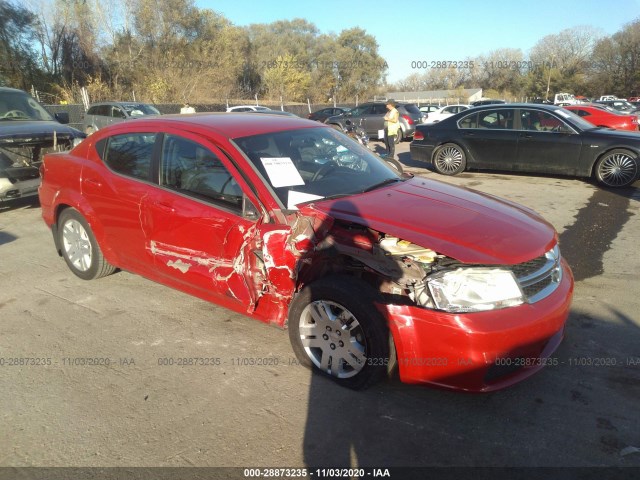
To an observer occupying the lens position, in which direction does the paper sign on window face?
facing the viewer and to the right of the viewer

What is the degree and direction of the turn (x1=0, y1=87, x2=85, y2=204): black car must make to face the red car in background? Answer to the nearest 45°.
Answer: approximately 45° to its left

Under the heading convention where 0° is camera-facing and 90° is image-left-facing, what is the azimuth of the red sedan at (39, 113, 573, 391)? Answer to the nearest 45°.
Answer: approximately 315°

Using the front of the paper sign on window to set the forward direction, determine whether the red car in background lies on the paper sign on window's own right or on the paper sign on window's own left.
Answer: on the paper sign on window's own left

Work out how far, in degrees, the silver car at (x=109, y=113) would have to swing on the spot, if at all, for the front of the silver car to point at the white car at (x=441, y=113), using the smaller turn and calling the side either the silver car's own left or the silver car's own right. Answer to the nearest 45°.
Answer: approximately 45° to the silver car's own left

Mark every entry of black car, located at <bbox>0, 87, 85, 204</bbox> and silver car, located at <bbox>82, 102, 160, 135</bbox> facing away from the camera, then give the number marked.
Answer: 0

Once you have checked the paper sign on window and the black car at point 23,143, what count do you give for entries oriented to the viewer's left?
0

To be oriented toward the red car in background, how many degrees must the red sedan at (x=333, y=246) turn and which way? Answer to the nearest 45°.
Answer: approximately 90° to its left

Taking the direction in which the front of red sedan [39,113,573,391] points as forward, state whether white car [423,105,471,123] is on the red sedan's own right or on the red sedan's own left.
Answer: on the red sedan's own left

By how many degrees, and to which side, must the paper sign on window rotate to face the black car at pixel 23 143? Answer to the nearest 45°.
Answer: approximately 180°

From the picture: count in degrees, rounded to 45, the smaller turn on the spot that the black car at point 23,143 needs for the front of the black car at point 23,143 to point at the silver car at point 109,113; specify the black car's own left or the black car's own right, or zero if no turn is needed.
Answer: approximately 135° to the black car's own left

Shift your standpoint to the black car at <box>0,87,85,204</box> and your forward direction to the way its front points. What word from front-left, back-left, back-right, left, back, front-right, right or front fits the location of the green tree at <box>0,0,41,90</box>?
back-left

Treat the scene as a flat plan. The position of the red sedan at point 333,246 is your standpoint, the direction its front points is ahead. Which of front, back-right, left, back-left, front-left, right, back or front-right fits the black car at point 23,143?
back

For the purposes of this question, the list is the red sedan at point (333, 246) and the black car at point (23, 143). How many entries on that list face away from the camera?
0

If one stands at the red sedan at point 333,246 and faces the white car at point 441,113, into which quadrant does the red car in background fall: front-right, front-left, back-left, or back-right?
front-right
